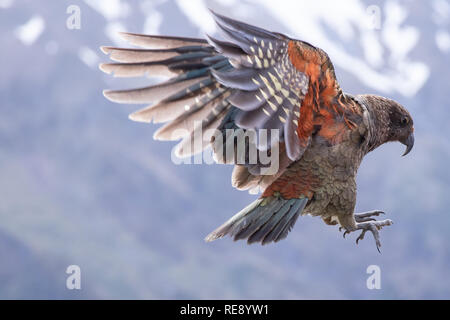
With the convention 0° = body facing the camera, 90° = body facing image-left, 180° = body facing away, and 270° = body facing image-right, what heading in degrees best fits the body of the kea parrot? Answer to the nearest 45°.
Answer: approximately 270°
